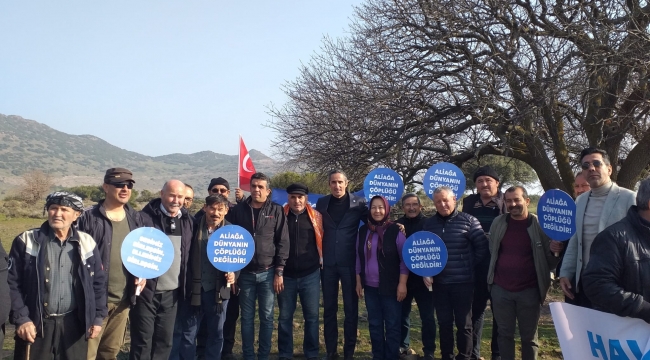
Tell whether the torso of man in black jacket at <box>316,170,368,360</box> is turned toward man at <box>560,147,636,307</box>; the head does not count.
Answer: no

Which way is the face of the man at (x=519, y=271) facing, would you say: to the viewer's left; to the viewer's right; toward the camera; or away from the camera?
toward the camera

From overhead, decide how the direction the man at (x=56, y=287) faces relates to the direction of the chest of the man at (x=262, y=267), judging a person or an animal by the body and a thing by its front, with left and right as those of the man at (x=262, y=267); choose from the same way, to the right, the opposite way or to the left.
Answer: the same way

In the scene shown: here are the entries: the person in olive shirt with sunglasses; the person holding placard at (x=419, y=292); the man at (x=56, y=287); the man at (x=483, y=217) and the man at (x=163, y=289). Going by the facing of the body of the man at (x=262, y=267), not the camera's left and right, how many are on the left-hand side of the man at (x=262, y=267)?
2

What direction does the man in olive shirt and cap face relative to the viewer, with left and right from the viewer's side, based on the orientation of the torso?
facing the viewer and to the right of the viewer

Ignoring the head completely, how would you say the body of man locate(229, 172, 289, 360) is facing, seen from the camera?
toward the camera

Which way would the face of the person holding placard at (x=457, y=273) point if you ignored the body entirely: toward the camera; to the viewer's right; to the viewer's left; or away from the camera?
toward the camera

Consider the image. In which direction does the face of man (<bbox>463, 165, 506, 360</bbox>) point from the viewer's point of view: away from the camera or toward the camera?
toward the camera

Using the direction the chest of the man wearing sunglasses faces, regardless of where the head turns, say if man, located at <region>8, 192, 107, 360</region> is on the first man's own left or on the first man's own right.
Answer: on the first man's own right

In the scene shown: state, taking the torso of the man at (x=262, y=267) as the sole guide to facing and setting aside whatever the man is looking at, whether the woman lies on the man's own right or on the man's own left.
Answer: on the man's own left

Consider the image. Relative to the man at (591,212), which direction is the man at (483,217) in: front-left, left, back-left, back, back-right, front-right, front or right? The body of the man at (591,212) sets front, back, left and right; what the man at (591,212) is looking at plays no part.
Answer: right

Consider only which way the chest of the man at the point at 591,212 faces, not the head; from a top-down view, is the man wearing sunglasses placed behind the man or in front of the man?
in front

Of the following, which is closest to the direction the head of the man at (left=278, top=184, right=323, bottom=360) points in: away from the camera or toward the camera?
toward the camera

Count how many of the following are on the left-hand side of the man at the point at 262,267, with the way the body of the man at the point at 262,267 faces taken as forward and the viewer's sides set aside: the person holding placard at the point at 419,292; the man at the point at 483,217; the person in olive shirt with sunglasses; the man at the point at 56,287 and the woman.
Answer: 3

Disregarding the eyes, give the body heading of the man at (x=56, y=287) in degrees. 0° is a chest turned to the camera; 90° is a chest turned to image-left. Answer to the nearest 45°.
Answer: approximately 0°

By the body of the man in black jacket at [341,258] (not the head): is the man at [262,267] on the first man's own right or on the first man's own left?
on the first man's own right

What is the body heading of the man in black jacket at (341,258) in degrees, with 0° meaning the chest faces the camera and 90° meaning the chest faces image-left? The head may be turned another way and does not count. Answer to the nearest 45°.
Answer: approximately 0°
